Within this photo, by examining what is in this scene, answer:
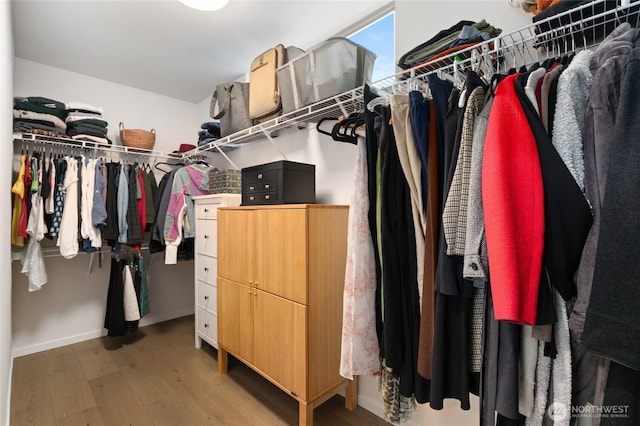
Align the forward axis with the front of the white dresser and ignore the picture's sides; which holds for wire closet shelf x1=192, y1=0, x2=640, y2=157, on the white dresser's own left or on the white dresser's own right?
on the white dresser's own left

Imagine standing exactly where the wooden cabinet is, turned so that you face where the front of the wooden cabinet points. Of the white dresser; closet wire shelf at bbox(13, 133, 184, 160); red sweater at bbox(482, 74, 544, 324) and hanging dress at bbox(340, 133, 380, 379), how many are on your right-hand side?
2

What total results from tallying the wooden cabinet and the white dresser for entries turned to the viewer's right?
0

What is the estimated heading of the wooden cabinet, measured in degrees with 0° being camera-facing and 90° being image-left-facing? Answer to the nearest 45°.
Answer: approximately 45°

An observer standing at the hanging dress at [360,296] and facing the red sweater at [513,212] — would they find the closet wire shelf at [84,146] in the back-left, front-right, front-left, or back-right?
back-right

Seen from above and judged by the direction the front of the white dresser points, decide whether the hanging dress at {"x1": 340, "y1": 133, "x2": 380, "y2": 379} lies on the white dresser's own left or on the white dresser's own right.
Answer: on the white dresser's own left

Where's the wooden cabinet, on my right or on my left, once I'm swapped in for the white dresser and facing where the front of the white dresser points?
on my left

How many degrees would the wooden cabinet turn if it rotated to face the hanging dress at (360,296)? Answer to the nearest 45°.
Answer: approximately 45° to its left

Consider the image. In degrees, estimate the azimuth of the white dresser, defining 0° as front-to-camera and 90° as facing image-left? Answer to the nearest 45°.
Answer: approximately 45°

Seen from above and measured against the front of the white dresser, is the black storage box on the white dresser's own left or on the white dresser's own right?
on the white dresser's own left
